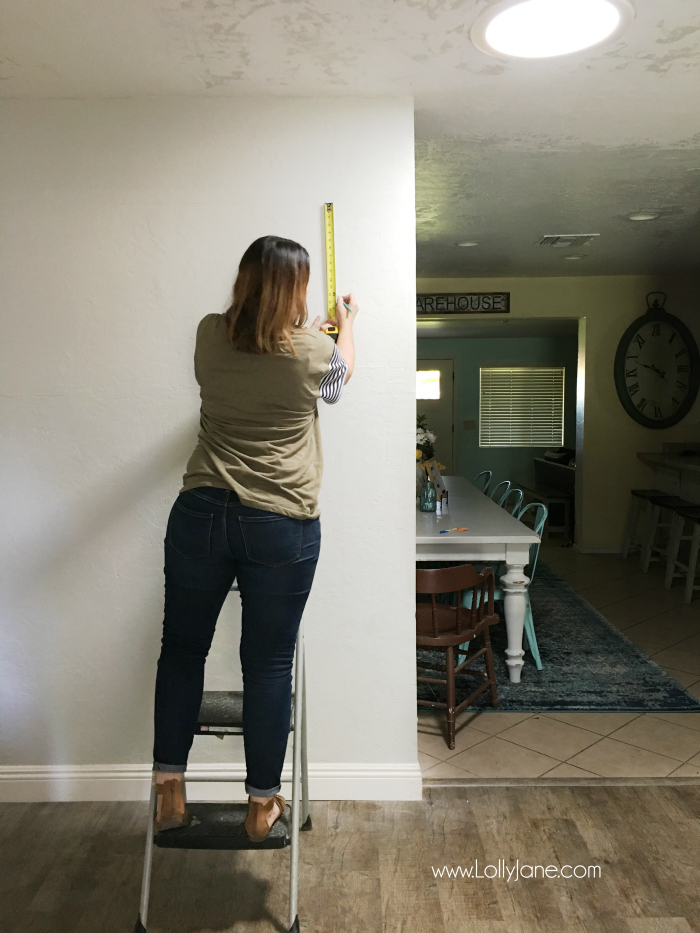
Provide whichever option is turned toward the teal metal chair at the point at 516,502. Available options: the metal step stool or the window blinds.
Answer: the window blinds

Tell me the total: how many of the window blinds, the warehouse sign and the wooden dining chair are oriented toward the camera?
2

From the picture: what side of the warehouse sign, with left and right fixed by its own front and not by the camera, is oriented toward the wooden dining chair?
front

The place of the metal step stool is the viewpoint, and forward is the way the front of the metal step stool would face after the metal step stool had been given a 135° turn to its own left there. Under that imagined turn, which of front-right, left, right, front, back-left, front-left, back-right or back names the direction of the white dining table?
front

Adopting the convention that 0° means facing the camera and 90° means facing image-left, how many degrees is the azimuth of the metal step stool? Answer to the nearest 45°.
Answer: approximately 0°

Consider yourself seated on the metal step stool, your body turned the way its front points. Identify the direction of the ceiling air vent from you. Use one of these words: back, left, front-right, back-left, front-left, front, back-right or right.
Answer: back-left

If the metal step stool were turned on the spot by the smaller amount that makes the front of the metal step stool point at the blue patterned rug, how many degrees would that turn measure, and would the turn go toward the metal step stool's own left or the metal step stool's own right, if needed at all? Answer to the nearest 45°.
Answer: approximately 135° to the metal step stool's own left

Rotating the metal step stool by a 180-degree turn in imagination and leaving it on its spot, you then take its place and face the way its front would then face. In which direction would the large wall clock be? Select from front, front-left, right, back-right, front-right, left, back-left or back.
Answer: front-right

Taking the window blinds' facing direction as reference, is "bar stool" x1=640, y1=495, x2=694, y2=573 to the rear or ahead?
ahead

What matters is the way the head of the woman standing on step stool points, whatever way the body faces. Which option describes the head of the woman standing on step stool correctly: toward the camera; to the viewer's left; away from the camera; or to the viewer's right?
away from the camera

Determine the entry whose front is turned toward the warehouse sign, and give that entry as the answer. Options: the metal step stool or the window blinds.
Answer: the window blinds

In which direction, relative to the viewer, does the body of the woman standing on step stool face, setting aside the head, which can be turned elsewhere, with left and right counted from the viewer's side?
facing away from the viewer
